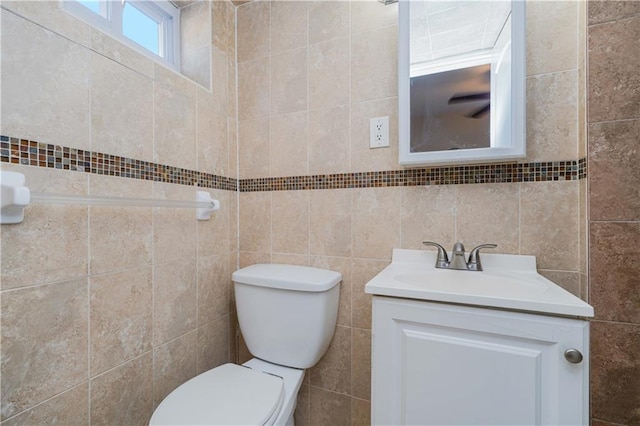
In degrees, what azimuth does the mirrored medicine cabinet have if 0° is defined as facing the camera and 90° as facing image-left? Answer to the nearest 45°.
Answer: approximately 0°

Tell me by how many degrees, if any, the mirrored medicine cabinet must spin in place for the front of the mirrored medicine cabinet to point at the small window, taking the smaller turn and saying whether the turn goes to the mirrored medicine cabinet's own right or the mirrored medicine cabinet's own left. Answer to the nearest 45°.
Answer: approximately 90° to the mirrored medicine cabinet's own right
